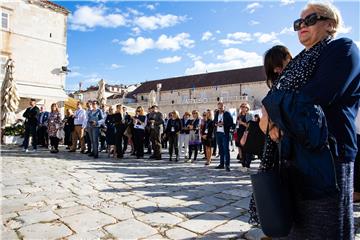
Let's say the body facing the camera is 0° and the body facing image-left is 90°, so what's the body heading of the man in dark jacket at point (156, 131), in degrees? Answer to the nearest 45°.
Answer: approximately 45°

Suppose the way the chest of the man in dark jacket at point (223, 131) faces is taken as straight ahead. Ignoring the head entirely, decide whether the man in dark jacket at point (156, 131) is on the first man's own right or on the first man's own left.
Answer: on the first man's own right

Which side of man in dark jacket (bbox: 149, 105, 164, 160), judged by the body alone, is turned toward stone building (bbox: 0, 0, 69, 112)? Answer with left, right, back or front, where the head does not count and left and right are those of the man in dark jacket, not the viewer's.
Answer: right

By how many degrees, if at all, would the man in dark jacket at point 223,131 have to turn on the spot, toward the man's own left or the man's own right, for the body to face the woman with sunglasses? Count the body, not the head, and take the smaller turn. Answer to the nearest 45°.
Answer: approximately 45° to the man's own left

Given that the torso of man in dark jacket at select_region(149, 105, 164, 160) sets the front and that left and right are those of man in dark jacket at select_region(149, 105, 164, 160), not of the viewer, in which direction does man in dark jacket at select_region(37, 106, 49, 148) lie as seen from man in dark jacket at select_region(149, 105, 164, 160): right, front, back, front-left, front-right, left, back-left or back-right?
right

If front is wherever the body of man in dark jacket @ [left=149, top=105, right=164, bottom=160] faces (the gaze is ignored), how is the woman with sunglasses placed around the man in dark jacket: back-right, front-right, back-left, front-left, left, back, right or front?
front-left

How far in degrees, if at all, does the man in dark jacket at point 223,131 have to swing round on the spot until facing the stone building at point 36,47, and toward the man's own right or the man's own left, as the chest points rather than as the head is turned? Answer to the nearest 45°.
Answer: approximately 90° to the man's own right

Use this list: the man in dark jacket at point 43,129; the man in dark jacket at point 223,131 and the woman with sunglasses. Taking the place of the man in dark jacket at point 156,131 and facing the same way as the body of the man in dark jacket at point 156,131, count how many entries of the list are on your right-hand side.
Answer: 1

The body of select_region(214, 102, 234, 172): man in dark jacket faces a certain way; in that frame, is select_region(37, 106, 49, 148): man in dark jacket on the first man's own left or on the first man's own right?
on the first man's own right
